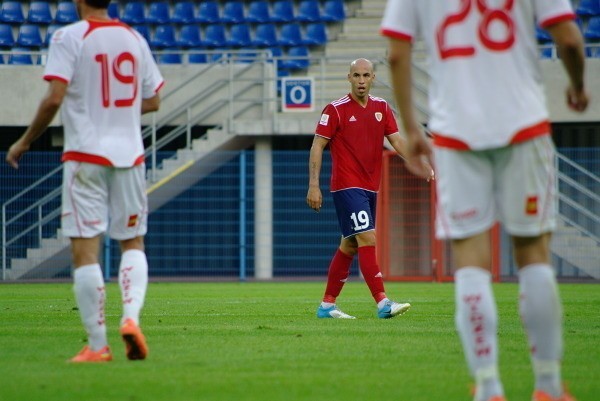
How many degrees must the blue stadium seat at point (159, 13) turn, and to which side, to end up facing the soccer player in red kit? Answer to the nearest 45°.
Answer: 0° — it already faces them

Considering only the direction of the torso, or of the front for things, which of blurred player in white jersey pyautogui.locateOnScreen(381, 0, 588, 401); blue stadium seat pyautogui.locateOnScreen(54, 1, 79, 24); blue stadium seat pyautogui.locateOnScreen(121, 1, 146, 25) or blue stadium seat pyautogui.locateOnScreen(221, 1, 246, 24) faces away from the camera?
the blurred player in white jersey

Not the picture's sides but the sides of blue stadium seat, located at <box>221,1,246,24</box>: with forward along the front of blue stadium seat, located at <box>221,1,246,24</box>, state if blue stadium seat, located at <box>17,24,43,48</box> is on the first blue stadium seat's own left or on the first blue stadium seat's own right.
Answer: on the first blue stadium seat's own right

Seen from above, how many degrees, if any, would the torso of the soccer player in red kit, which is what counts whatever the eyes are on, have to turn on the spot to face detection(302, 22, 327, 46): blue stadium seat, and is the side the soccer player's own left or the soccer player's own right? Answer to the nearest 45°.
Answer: approximately 135° to the soccer player's own left

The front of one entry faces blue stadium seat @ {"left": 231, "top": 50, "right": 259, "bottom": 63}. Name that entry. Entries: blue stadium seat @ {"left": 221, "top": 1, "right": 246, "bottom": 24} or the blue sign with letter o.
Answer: blue stadium seat @ {"left": 221, "top": 1, "right": 246, "bottom": 24}

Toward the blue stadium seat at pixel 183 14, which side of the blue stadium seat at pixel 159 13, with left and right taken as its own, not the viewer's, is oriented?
left

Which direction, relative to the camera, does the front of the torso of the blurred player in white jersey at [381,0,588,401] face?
away from the camera

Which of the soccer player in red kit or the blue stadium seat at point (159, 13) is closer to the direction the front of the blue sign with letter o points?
the soccer player in red kit

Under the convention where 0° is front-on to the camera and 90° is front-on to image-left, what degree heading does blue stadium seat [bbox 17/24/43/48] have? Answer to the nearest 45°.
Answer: approximately 0°

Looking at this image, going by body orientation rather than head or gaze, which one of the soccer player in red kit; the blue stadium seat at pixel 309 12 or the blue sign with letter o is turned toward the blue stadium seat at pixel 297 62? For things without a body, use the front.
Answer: the blue stadium seat at pixel 309 12

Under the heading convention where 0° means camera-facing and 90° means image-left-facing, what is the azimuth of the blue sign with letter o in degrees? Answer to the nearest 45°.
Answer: approximately 0°
